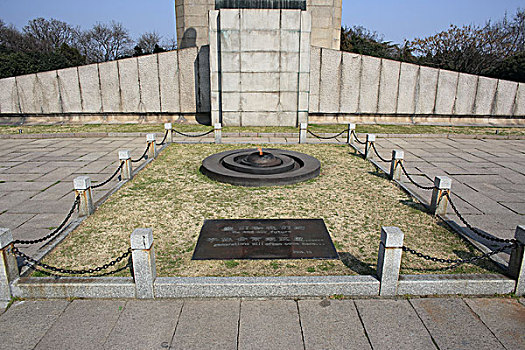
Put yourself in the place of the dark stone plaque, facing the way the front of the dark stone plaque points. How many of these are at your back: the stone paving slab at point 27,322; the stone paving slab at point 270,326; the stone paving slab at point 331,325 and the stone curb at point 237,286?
0

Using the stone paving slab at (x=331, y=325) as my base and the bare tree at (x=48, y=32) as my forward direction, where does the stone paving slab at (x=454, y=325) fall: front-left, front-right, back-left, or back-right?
back-right

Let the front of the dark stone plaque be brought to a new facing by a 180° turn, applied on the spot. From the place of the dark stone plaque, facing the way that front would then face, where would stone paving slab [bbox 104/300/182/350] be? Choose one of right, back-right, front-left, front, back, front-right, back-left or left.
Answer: back-left

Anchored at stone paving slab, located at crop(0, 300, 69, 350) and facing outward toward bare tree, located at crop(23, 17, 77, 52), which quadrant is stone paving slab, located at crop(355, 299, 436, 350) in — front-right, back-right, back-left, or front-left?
back-right

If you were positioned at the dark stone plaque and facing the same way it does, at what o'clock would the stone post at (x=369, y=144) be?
The stone post is roughly at 7 o'clock from the dark stone plaque.

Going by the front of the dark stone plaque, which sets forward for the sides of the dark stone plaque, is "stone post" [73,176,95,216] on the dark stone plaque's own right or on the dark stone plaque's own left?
on the dark stone plaque's own right

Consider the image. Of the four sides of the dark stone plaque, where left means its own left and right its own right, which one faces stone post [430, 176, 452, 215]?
left

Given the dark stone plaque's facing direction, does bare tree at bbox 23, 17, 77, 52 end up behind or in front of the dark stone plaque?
behind

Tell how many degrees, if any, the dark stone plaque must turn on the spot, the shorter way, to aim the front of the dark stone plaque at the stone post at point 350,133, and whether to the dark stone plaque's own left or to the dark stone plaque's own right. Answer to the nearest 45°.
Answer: approximately 180°

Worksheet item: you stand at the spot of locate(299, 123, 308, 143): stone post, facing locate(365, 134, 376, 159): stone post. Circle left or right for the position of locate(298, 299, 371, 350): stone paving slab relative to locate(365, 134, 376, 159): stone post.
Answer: right

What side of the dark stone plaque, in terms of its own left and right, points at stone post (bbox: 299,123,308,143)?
back

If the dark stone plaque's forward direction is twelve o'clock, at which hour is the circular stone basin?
The circular stone basin is roughly at 6 o'clock from the dark stone plaque.

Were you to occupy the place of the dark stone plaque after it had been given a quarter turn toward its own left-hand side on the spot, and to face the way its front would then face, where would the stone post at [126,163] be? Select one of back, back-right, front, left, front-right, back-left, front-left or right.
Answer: back-left

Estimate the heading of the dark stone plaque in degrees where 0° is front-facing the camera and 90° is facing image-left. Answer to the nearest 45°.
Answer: approximately 0°

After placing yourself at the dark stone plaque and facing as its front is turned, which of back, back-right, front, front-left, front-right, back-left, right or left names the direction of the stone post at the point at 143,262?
front-right

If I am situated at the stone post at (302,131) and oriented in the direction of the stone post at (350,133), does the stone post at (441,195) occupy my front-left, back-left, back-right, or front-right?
front-right

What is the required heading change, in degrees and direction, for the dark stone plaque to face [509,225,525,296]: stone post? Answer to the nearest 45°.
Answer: approximately 90° to its left

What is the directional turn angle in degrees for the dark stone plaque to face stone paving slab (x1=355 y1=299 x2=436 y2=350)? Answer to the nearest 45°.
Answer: approximately 45° to its left

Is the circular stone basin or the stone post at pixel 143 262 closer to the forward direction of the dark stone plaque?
the stone post

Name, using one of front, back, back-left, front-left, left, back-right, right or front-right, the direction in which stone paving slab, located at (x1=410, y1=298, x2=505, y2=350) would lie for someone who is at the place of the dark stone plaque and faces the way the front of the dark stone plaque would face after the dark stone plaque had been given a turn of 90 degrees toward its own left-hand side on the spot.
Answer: front-right

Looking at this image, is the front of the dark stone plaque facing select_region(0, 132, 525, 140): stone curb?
no

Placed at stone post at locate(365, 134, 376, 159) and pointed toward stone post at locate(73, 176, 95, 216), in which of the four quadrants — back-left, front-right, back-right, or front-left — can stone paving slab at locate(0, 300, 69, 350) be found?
front-left
